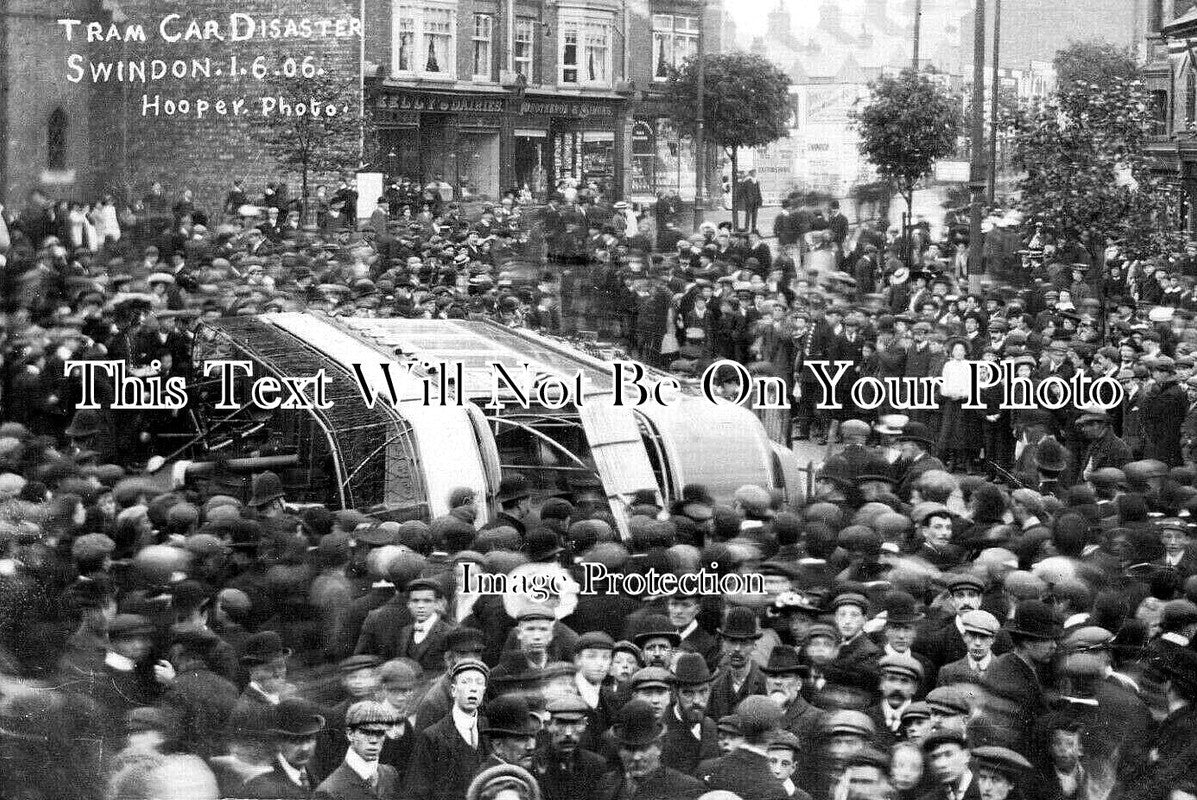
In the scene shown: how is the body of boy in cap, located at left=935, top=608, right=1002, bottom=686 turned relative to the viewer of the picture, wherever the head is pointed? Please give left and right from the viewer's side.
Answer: facing the viewer

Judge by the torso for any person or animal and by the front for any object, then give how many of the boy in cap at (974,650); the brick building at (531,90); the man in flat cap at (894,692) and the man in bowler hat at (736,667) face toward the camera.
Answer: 4

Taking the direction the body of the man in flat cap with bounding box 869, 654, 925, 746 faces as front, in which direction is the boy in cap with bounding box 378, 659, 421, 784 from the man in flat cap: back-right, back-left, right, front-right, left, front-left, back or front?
right

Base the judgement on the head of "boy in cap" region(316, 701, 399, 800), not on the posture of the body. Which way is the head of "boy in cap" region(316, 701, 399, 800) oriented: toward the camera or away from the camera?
toward the camera

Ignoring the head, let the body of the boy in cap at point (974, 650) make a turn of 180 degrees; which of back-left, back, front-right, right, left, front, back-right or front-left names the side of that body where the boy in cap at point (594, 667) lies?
left

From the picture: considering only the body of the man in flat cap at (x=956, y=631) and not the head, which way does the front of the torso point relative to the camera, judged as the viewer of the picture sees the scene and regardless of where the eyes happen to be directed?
toward the camera

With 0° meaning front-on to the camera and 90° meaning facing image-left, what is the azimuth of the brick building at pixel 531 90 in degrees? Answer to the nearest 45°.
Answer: approximately 0°

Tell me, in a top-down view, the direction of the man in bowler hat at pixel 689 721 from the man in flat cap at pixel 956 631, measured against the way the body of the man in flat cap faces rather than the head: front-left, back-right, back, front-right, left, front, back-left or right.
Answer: right

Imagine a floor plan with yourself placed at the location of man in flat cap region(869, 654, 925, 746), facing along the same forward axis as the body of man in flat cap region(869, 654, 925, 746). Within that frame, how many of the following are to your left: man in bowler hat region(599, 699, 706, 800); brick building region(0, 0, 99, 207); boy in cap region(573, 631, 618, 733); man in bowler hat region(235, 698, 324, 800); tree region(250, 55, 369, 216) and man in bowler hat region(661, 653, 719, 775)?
0

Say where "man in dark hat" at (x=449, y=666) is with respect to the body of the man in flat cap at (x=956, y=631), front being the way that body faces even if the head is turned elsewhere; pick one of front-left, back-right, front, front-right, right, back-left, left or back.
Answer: right

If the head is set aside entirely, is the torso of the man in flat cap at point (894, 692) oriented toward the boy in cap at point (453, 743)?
no

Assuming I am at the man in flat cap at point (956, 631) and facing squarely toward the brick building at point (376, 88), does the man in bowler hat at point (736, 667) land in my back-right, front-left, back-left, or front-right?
front-left

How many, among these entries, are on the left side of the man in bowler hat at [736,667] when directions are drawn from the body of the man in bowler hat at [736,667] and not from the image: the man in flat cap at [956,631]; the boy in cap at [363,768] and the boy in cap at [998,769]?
2

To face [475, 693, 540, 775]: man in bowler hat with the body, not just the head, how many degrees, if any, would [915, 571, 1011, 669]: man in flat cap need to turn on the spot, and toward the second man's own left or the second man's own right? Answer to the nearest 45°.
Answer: approximately 90° to the second man's own right

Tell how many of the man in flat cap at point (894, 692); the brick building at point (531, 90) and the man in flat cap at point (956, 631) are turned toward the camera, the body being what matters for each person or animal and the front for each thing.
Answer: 3

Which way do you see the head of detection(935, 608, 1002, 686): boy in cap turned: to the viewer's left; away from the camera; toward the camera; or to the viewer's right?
toward the camera
